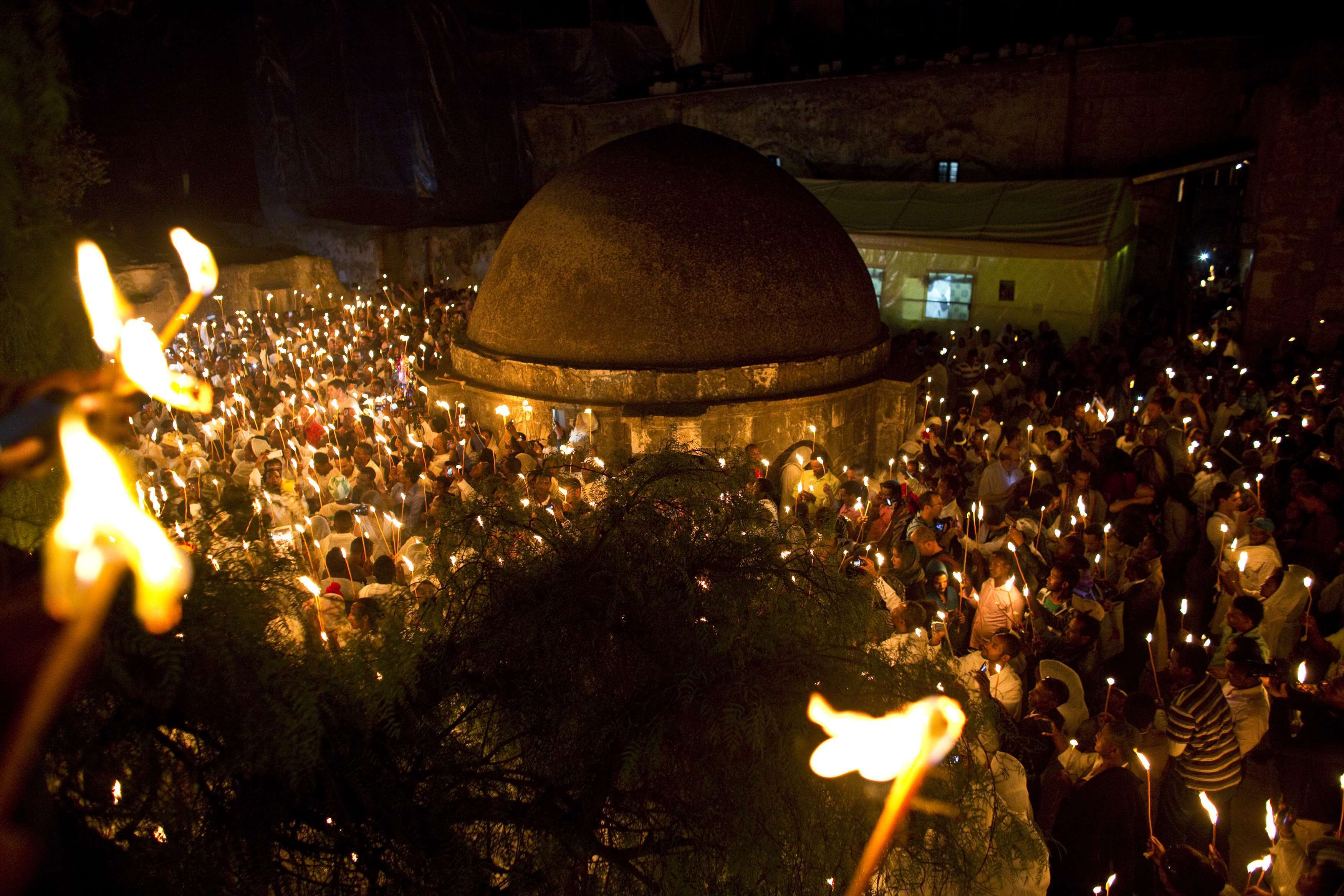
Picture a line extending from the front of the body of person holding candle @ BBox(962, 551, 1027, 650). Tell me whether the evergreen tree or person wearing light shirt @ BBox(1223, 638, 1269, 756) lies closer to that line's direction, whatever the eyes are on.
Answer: the evergreen tree

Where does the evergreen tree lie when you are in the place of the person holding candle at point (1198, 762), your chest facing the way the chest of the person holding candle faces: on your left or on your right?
on your left

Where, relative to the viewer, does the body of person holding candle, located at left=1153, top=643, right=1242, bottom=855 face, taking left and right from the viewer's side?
facing away from the viewer and to the left of the viewer

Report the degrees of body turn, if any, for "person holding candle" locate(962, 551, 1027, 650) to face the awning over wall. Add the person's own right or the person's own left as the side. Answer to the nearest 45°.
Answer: approximately 135° to the person's own right

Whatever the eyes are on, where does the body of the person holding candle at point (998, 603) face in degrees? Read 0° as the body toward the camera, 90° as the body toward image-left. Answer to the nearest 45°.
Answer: approximately 45°

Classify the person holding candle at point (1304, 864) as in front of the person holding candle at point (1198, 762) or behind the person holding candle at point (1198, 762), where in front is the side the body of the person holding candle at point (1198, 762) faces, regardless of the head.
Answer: behind

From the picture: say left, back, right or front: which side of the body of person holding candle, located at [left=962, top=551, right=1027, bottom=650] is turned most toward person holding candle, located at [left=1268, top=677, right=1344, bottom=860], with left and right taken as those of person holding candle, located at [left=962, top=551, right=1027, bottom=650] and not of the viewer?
left

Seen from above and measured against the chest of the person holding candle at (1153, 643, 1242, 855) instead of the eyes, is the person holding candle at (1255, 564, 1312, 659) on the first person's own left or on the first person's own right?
on the first person's own right

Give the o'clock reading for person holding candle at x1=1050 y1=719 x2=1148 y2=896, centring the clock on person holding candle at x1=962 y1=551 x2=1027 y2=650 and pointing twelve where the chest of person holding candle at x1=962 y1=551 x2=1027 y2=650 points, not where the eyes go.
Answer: person holding candle at x1=1050 y1=719 x2=1148 y2=896 is roughly at 10 o'clock from person holding candle at x1=962 y1=551 x2=1027 y2=650.

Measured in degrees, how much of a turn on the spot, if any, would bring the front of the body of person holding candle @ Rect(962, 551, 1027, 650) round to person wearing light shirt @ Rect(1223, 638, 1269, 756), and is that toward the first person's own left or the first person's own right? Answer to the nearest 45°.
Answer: approximately 90° to the first person's own left
